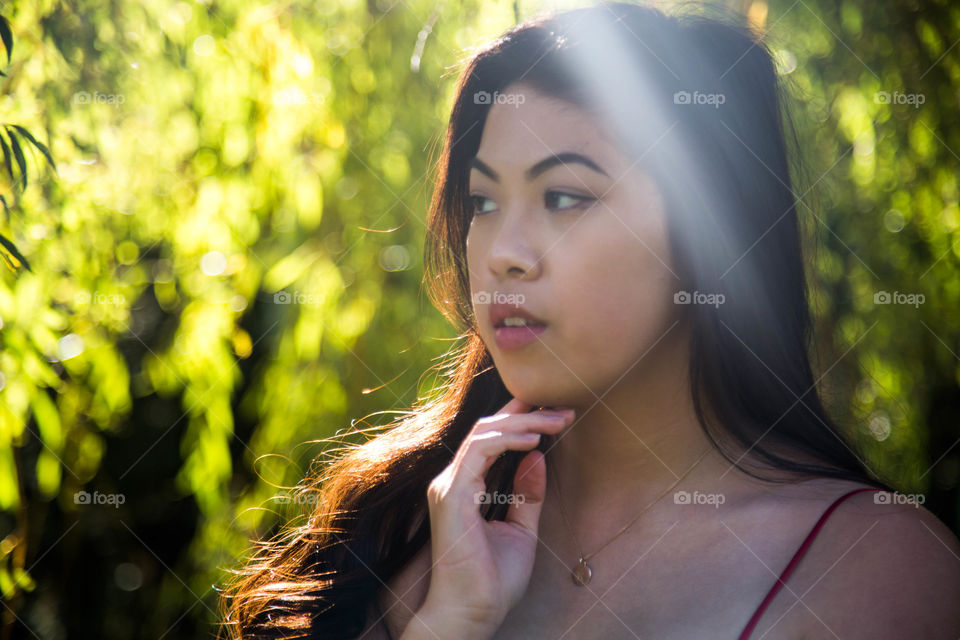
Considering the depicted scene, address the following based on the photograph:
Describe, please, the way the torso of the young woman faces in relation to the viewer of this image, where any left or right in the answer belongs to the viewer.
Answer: facing the viewer and to the left of the viewer

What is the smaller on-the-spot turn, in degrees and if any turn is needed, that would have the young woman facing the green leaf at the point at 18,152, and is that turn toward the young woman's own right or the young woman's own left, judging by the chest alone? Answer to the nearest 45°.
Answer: approximately 45° to the young woman's own right

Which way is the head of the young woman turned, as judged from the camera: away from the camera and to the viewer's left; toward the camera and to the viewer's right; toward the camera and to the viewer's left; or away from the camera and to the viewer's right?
toward the camera and to the viewer's left
